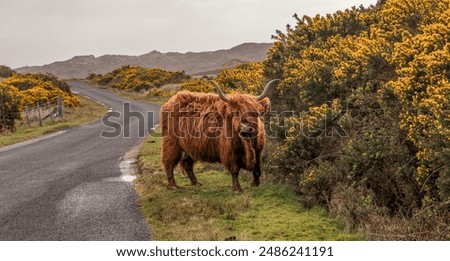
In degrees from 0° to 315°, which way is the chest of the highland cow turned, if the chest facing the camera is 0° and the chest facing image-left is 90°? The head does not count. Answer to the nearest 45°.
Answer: approximately 315°
